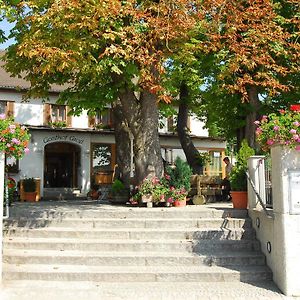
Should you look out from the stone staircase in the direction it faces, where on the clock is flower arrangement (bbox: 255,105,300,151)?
The flower arrangement is roughly at 10 o'clock from the stone staircase.

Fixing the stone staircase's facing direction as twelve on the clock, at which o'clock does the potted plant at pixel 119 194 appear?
The potted plant is roughly at 6 o'clock from the stone staircase.

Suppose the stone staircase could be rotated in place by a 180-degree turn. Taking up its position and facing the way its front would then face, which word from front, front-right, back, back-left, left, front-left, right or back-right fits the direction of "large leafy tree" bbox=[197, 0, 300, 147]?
front-right

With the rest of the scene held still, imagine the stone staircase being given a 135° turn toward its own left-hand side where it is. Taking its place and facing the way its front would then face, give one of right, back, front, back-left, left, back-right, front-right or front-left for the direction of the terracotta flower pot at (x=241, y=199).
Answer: front

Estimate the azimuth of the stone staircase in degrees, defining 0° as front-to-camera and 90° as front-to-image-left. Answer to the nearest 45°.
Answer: approximately 0°

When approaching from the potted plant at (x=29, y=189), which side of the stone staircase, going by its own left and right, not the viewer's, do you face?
back

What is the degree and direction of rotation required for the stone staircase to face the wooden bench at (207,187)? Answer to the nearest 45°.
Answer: approximately 180°

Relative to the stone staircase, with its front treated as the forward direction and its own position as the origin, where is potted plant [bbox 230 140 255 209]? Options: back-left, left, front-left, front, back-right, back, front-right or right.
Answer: back-left

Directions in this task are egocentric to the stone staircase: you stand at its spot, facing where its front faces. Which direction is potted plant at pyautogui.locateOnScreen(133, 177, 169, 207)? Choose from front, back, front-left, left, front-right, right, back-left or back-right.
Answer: back
